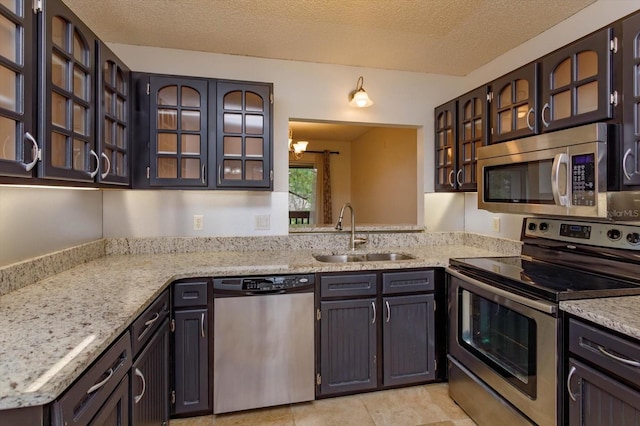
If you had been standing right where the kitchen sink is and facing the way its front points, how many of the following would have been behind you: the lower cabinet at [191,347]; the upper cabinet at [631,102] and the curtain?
1

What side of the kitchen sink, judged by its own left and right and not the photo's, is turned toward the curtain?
back

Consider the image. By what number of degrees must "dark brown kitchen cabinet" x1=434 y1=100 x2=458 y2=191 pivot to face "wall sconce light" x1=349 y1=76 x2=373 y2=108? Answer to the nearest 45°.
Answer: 0° — it already faces it

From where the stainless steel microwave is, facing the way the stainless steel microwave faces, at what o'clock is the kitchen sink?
The kitchen sink is roughly at 2 o'clock from the stainless steel microwave.

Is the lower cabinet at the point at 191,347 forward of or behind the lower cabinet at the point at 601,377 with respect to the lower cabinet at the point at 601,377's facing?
forward

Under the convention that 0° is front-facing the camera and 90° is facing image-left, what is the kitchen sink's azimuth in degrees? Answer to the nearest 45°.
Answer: approximately 0°

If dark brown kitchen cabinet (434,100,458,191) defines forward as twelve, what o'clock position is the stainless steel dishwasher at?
The stainless steel dishwasher is roughly at 12 o'clock from the dark brown kitchen cabinet.

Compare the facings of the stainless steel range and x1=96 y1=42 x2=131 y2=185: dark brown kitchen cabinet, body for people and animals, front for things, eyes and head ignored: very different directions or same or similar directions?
very different directions

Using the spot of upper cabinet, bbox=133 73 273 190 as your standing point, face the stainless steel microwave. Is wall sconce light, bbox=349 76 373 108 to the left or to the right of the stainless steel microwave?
left

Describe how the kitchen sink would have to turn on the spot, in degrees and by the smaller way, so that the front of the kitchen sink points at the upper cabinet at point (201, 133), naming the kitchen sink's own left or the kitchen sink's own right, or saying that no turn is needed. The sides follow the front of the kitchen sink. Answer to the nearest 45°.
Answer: approximately 45° to the kitchen sink's own right

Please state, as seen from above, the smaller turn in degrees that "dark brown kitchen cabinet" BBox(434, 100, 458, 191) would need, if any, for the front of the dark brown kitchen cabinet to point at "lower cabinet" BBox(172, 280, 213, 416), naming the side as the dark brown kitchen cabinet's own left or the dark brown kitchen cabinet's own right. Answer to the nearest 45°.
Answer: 0° — it already faces it
